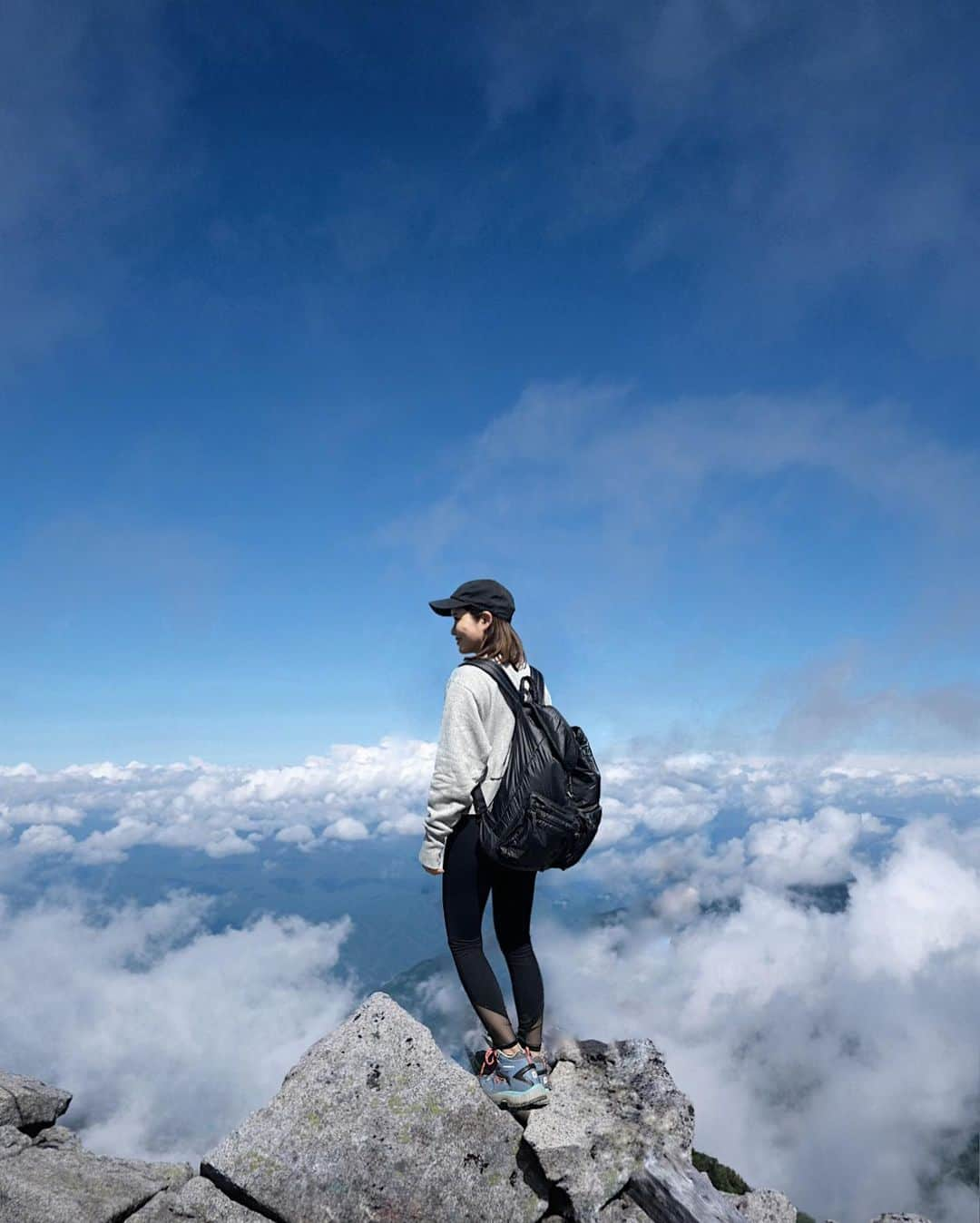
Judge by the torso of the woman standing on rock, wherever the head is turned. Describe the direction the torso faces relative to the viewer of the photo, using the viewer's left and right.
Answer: facing away from the viewer and to the left of the viewer

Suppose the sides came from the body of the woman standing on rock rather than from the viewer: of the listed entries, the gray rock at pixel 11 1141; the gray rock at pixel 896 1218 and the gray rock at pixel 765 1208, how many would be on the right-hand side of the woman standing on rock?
2

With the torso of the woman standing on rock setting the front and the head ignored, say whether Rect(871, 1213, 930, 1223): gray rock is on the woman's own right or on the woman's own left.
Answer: on the woman's own right

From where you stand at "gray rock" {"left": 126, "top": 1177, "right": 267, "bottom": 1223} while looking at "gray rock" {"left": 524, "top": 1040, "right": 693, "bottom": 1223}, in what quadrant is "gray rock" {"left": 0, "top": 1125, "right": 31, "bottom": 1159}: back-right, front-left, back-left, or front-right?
back-left

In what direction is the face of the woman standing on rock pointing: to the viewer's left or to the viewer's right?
to the viewer's left

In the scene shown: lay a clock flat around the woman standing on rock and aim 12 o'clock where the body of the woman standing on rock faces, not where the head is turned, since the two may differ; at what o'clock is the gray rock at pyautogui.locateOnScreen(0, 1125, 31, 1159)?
The gray rock is roughly at 11 o'clock from the woman standing on rock.
